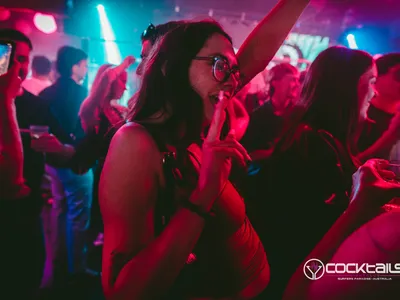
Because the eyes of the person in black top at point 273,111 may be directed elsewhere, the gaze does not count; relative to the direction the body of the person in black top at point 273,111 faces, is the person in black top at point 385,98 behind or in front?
in front

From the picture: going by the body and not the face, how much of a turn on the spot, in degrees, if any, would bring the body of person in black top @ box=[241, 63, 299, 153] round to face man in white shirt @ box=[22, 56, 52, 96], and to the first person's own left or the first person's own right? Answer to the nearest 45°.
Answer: approximately 135° to the first person's own right

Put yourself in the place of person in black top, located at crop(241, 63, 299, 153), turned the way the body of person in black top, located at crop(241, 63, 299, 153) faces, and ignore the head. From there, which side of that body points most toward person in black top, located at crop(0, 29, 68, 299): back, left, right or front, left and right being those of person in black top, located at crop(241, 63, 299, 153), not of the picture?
right

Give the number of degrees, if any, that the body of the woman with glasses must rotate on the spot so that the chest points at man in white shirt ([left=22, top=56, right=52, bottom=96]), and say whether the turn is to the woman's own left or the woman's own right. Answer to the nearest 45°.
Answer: approximately 180°

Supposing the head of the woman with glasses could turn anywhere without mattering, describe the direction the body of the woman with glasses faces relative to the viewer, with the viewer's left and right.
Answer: facing the viewer and to the right of the viewer
